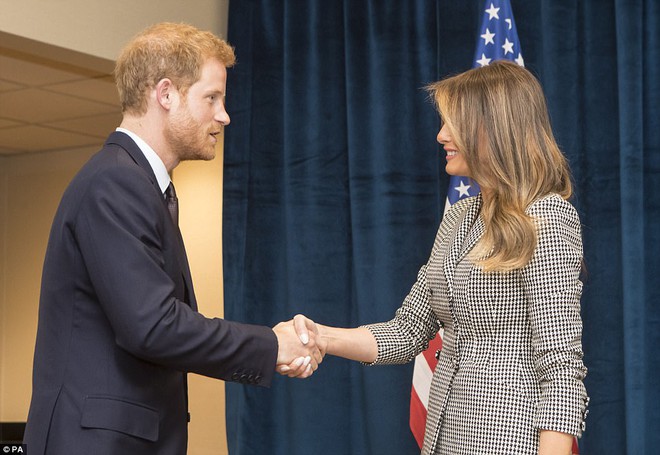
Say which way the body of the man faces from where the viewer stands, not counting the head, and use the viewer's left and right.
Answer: facing to the right of the viewer

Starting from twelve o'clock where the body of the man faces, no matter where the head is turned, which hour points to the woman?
The woman is roughly at 12 o'clock from the man.

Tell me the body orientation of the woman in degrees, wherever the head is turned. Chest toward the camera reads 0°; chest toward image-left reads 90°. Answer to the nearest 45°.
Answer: approximately 45°

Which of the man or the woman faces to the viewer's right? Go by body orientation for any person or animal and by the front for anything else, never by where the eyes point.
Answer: the man

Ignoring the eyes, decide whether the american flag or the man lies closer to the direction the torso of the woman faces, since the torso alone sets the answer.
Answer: the man

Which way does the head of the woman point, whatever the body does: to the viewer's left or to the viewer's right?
to the viewer's left

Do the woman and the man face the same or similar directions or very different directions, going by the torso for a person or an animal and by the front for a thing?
very different directions

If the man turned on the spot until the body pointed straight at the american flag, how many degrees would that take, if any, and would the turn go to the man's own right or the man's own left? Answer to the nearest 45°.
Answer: approximately 45° to the man's own left

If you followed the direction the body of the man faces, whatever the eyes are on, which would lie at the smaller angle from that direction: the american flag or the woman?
the woman

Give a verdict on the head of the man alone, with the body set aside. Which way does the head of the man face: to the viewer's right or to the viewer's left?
to the viewer's right

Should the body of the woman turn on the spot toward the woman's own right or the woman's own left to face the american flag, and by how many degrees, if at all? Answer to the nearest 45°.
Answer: approximately 135° to the woman's own right

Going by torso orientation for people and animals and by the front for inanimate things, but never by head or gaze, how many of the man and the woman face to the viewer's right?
1
